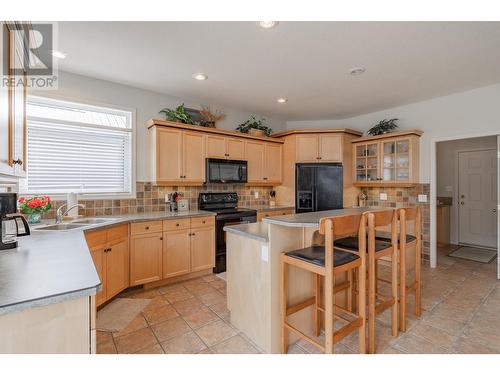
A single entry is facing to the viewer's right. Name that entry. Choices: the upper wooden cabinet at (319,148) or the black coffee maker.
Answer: the black coffee maker

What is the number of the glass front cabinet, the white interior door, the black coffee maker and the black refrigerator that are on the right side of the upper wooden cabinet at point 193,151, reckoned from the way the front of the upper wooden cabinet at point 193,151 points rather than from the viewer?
1

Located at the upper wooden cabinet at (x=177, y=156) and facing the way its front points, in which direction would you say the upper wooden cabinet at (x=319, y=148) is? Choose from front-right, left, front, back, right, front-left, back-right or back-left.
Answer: front-left

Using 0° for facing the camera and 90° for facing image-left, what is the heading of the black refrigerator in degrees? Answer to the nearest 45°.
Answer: approximately 0°

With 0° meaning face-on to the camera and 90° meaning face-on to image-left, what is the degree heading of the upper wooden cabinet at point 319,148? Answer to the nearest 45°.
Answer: approximately 0°

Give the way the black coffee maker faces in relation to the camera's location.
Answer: facing to the right of the viewer

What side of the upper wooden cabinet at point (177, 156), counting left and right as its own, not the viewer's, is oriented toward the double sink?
right

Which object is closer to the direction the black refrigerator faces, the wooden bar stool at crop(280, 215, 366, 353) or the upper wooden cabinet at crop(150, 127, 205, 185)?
the wooden bar stool

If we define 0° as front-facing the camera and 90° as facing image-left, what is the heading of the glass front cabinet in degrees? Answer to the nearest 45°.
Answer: approximately 45°

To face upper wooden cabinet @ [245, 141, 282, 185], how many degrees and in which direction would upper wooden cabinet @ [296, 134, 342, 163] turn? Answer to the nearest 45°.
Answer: approximately 90° to its right

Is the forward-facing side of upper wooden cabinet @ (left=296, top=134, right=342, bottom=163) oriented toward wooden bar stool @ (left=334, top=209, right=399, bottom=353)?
yes

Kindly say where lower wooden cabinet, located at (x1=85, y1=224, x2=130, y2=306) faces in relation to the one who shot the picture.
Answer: facing the viewer and to the right of the viewer

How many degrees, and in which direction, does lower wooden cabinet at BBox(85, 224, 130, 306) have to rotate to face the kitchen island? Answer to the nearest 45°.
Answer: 0° — it already faces it
